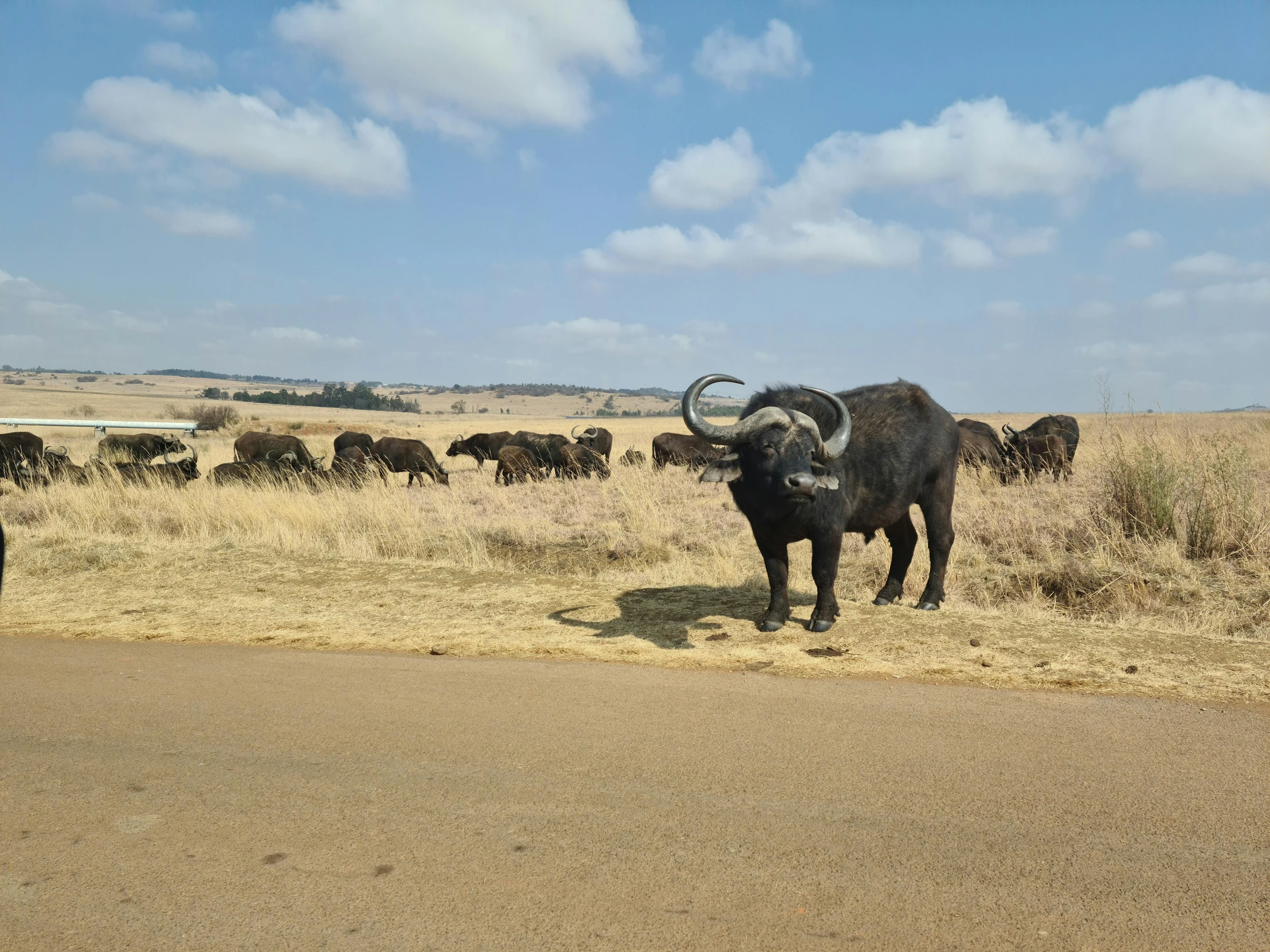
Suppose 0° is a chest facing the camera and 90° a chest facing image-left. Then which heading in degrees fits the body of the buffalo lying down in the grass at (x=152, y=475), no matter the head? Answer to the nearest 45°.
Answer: approximately 270°

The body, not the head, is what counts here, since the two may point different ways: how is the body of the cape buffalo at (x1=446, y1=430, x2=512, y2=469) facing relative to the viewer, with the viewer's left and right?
facing to the left of the viewer

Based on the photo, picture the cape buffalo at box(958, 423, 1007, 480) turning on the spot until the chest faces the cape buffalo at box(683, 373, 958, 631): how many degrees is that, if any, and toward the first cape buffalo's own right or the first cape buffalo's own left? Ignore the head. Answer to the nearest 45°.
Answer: approximately 90° to the first cape buffalo's own right

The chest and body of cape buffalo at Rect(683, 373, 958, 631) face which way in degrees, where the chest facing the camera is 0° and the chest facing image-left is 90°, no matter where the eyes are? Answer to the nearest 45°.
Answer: approximately 45°

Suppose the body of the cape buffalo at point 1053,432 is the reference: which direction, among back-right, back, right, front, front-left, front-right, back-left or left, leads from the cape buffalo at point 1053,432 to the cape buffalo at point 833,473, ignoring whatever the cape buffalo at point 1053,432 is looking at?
left

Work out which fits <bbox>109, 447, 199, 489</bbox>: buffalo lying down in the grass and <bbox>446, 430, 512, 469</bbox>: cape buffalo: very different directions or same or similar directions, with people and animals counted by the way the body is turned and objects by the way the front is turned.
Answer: very different directions
